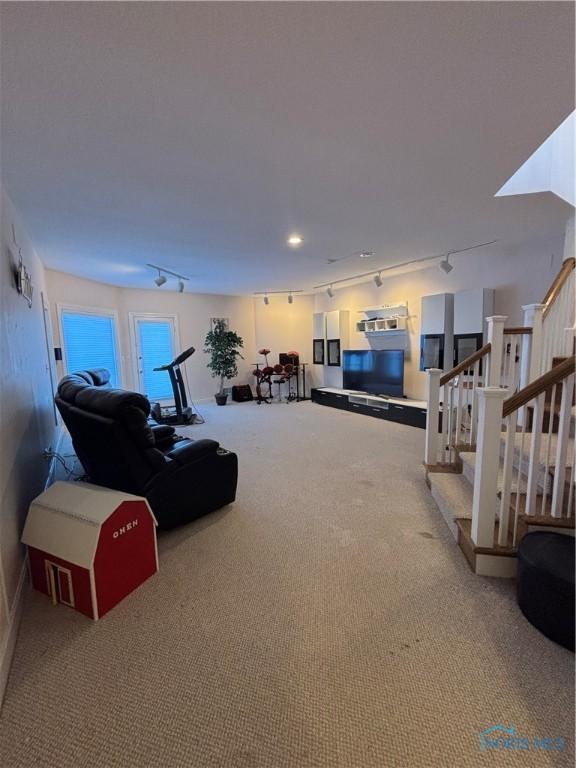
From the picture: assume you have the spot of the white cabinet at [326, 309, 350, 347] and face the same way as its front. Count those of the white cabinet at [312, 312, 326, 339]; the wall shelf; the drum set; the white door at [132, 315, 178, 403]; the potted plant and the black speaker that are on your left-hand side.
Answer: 1

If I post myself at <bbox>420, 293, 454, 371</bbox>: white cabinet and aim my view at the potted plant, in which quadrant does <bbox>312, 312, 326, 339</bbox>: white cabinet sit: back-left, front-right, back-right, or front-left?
front-right

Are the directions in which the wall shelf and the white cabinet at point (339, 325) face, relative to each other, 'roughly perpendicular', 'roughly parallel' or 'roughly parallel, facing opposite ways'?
roughly parallel

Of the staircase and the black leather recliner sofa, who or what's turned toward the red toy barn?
the staircase

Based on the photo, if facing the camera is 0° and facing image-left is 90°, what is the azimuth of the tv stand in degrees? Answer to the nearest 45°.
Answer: approximately 45°

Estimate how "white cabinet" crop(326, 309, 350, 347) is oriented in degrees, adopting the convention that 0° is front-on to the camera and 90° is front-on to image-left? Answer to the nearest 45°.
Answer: approximately 45°

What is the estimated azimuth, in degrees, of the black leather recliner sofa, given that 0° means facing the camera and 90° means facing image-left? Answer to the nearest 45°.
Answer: approximately 225°

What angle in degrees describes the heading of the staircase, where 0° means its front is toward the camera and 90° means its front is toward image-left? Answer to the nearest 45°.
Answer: approximately 45°

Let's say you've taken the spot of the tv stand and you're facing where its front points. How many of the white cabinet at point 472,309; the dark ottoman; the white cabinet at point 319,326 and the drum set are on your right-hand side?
2

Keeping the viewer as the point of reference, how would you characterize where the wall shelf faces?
facing the viewer and to the left of the viewer

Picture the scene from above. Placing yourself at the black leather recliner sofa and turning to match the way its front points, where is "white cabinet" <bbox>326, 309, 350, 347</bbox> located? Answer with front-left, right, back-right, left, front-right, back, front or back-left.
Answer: front

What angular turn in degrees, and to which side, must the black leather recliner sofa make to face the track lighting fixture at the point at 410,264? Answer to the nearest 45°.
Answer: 0° — it already faces it
